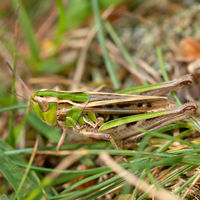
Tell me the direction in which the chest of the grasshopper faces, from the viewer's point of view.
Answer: to the viewer's left

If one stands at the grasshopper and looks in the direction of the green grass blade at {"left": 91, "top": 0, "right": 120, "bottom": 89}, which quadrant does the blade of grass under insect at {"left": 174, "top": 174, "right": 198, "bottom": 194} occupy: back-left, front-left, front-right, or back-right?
back-right

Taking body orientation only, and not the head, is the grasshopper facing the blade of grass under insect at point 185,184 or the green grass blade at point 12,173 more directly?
the green grass blade

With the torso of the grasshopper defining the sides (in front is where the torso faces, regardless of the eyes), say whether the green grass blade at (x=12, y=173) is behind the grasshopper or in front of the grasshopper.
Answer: in front
